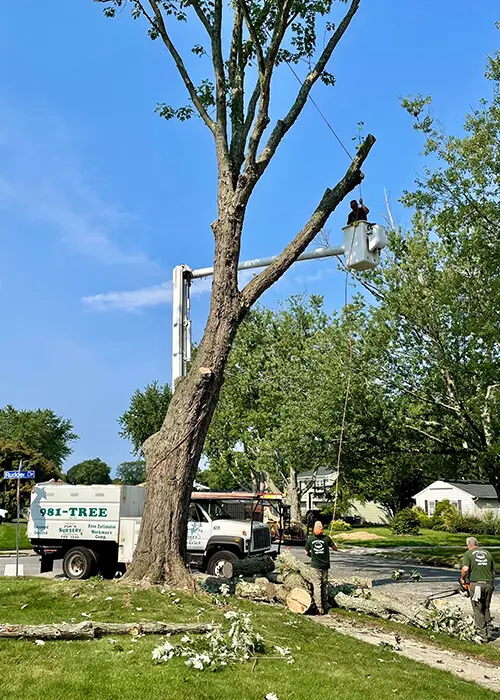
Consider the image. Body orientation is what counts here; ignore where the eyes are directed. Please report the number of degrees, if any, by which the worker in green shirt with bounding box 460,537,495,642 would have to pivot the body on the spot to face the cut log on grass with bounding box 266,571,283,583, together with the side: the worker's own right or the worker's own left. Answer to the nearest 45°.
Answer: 0° — they already face it

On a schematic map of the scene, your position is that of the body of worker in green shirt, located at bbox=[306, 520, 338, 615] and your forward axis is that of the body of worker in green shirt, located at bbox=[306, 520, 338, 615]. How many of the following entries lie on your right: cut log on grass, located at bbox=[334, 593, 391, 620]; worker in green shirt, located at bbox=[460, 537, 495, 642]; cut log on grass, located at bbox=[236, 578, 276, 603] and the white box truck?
2

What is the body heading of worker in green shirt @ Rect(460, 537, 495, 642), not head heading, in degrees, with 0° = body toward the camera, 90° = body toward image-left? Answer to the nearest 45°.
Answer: approximately 135°

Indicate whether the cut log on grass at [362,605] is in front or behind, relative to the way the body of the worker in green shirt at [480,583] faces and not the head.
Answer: in front

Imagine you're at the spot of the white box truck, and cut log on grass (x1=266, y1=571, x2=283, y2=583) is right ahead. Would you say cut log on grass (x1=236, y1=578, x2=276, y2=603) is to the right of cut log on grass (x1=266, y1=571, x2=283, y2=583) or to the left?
right
